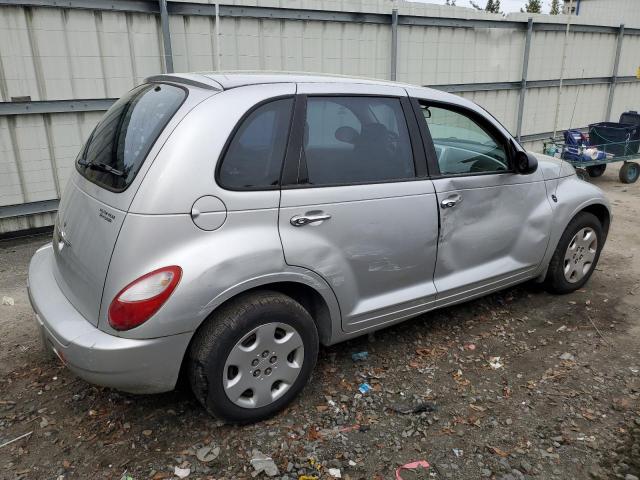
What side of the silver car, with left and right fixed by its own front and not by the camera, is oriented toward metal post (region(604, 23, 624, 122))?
front

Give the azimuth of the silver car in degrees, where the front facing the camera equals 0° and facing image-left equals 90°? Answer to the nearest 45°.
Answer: approximately 225°

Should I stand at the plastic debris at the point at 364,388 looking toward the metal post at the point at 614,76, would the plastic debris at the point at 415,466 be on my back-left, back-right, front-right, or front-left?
back-right

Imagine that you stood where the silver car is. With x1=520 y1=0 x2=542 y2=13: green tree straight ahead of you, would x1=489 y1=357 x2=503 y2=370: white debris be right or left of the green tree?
right

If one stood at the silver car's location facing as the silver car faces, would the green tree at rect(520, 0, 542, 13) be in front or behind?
in front
